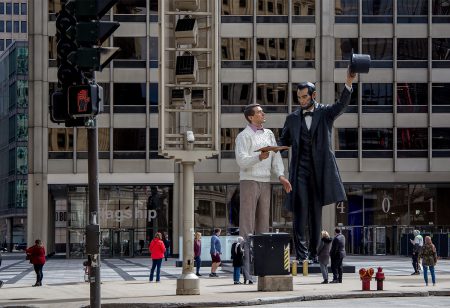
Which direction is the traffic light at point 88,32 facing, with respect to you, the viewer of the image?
facing to the right of the viewer

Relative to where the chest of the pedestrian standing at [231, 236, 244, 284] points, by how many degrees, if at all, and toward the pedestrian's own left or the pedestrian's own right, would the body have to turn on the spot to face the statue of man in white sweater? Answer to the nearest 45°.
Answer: approximately 90° to the pedestrian's own right
